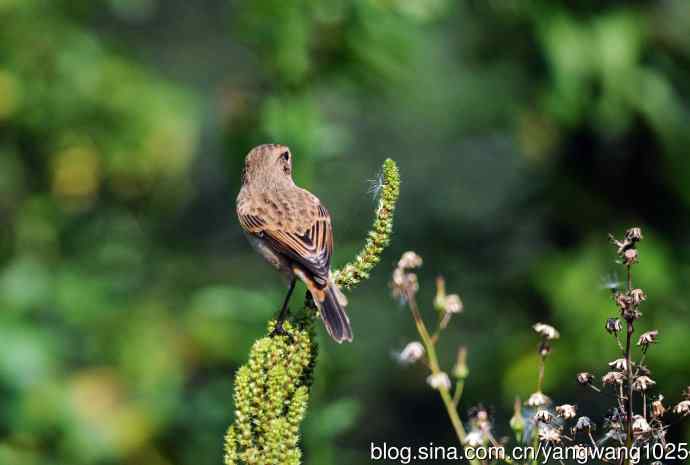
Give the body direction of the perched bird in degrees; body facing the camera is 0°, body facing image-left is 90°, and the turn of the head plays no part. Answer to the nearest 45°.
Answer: approximately 135°

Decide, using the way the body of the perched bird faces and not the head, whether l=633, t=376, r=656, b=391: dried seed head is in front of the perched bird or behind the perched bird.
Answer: behind
